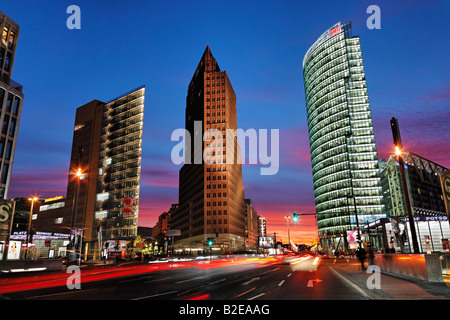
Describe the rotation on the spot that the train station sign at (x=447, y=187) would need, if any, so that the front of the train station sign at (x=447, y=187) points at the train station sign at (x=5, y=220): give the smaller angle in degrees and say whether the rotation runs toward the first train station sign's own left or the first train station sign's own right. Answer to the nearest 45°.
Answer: approximately 45° to the first train station sign's own right

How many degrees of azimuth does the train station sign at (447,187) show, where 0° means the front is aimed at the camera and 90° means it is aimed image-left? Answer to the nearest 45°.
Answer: approximately 45°
